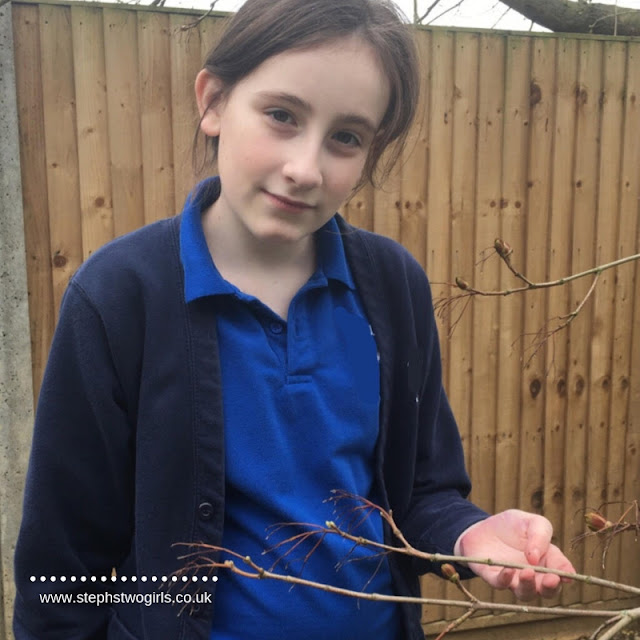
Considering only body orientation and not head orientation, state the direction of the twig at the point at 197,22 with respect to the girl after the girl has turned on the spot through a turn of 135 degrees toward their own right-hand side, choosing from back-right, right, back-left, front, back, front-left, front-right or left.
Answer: right

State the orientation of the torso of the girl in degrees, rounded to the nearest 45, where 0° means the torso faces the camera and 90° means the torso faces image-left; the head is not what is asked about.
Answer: approximately 315°
